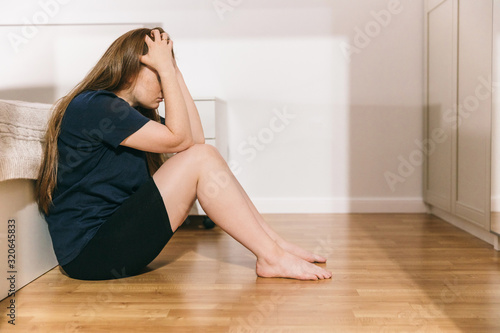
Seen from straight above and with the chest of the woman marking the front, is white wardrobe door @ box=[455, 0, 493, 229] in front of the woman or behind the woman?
in front

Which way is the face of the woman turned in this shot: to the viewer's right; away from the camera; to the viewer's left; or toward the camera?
to the viewer's right

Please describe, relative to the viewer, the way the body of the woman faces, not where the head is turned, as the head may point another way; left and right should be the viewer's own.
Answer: facing to the right of the viewer
